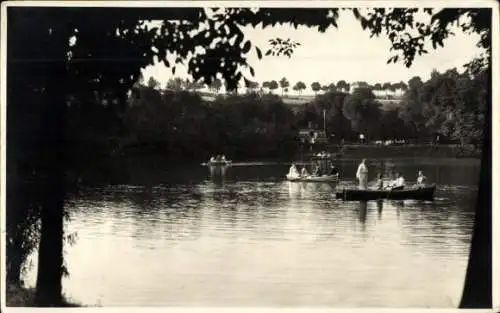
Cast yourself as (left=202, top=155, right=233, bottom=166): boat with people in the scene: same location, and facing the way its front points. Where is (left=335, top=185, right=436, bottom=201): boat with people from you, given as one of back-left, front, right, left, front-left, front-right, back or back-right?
back

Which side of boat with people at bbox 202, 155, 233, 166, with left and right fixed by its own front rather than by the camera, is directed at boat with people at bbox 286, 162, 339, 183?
back

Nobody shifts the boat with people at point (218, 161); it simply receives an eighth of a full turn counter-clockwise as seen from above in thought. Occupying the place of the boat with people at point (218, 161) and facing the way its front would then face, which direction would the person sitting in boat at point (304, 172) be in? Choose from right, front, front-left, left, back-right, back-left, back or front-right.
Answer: back-left

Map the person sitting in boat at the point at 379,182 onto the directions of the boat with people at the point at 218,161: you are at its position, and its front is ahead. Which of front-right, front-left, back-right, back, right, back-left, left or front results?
back

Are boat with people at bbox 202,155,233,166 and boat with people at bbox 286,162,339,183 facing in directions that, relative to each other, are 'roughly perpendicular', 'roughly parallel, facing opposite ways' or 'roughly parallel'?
roughly parallel

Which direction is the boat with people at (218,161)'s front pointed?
to the viewer's left

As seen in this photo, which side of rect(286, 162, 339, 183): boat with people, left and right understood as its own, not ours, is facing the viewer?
left

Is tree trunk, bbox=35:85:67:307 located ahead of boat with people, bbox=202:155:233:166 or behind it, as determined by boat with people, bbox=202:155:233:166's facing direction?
ahead

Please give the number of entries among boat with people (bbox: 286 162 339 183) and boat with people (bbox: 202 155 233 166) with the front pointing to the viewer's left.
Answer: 2
